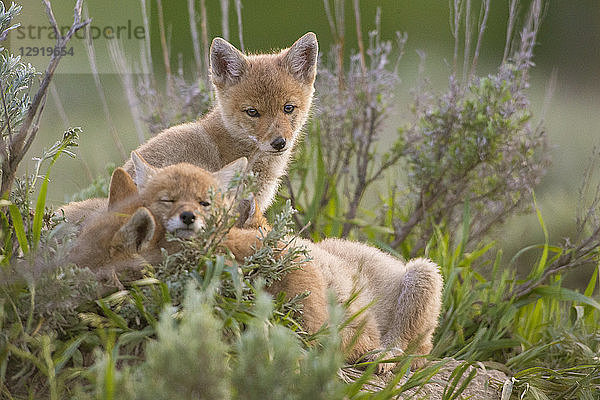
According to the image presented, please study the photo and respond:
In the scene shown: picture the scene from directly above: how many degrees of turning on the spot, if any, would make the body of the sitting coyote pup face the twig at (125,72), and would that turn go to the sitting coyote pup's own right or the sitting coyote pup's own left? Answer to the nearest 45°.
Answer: approximately 180°

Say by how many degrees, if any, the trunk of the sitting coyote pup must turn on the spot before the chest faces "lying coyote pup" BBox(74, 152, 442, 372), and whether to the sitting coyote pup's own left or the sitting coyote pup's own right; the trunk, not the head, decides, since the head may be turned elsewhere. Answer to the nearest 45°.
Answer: approximately 45° to the sitting coyote pup's own right

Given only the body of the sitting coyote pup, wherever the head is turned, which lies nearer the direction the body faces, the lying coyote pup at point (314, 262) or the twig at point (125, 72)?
the lying coyote pup

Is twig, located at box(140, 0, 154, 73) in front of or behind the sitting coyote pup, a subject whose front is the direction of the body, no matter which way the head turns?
behind

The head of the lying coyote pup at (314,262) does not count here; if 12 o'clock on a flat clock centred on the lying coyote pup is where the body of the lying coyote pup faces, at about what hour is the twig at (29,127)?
The twig is roughly at 12 o'clock from the lying coyote pup.

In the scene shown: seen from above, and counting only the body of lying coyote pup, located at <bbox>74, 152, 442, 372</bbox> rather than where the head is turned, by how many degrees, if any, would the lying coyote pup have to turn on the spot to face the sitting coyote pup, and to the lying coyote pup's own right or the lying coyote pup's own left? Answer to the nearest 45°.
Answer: approximately 90° to the lying coyote pup's own right

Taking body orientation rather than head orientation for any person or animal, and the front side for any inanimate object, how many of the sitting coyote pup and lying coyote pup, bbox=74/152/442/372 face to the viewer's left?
1

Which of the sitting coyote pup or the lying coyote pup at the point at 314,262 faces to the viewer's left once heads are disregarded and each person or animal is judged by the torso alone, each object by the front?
the lying coyote pup

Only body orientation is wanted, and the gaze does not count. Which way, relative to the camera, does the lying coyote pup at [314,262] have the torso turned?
to the viewer's left

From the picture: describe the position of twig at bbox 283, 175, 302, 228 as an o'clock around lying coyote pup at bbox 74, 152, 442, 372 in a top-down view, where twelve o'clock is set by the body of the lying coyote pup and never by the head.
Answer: The twig is roughly at 3 o'clock from the lying coyote pup.
